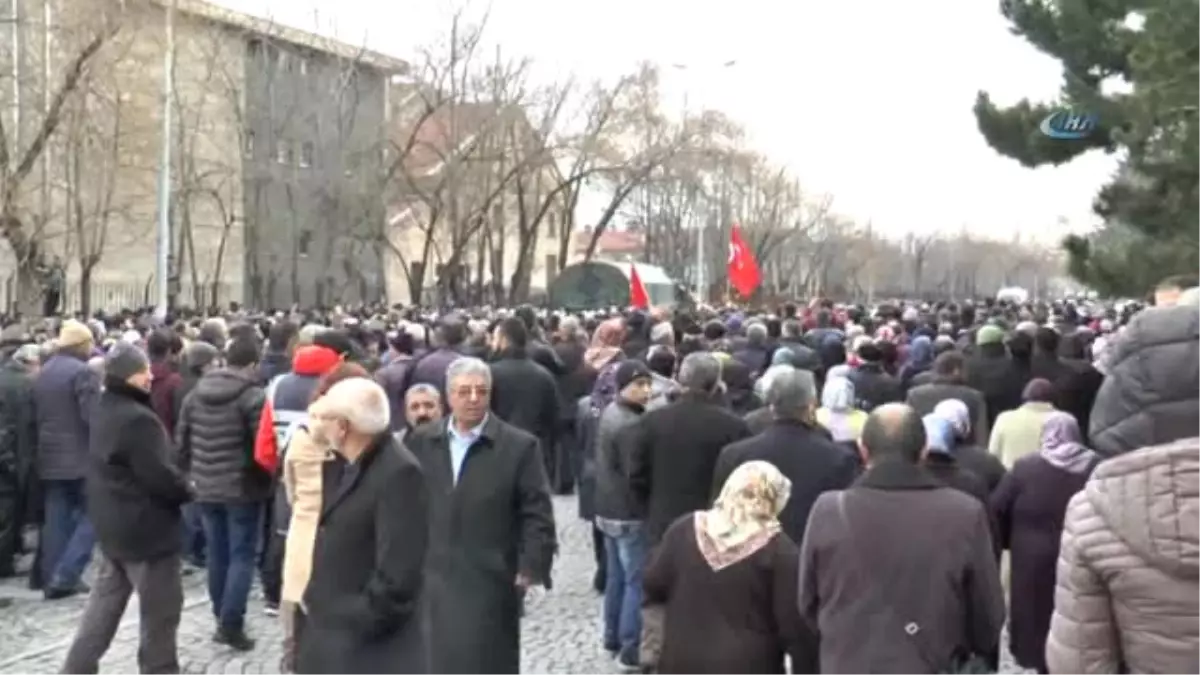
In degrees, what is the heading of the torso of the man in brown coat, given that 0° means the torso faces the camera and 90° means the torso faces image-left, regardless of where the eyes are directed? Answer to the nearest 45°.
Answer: approximately 180°

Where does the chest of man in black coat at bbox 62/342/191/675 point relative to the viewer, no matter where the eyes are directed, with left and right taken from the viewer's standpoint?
facing to the right of the viewer

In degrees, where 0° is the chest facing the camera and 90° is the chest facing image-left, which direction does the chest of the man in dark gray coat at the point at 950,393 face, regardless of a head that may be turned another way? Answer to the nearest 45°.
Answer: approximately 180°

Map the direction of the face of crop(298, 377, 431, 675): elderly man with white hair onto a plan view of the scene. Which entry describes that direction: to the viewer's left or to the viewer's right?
to the viewer's left

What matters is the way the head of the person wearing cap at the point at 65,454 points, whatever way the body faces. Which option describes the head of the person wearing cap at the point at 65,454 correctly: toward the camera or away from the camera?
away from the camera

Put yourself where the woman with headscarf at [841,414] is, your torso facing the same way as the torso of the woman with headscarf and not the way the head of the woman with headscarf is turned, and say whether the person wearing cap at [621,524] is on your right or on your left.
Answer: on your left

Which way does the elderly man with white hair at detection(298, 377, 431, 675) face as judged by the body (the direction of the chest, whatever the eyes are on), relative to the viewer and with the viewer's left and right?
facing to the left of the viewer

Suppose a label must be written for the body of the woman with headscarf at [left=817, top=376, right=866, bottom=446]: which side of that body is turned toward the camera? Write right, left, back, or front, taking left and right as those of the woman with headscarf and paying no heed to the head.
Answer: back
